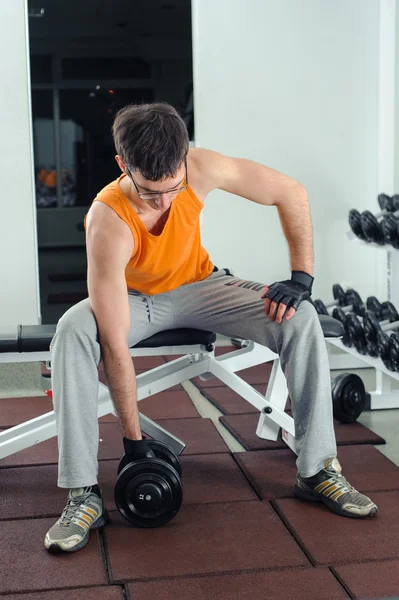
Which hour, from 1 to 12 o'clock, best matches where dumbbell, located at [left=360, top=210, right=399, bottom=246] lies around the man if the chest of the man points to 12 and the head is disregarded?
The dumbbell is roughly at 7 o'clock from the man.

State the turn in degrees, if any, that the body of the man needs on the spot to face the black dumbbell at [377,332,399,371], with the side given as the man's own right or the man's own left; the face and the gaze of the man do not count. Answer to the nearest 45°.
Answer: approximately 135° to the man's own left

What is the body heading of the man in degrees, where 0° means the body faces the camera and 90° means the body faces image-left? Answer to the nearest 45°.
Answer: approximately 0°

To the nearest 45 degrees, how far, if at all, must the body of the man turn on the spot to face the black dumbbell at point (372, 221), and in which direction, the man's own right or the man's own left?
approximately 135° to the man's own left

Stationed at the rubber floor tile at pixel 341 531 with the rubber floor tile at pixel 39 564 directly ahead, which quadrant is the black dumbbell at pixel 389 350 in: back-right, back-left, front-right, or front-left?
back-right
